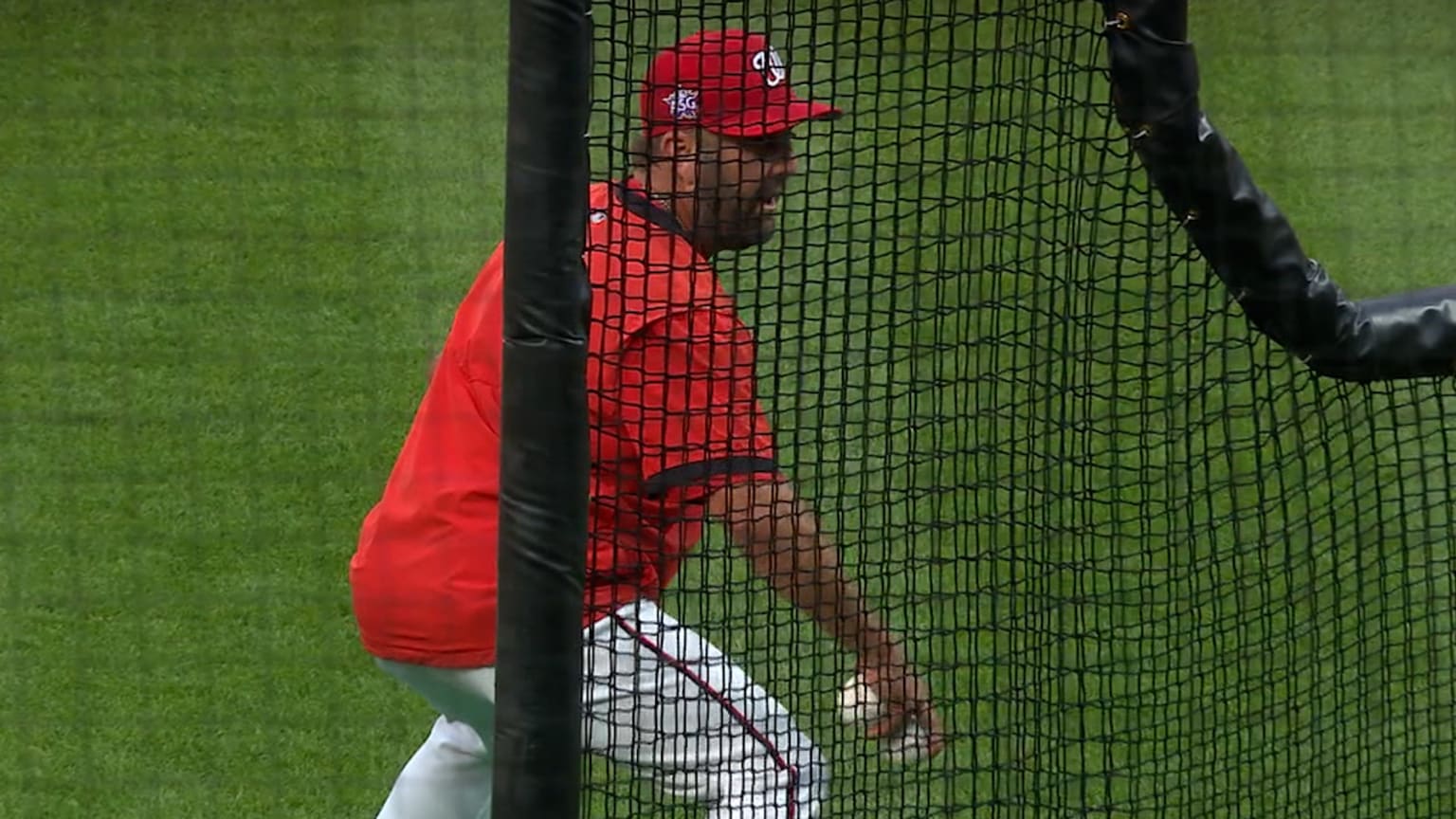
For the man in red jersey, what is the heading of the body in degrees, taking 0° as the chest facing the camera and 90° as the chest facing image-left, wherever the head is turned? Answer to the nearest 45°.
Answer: approximately 270°

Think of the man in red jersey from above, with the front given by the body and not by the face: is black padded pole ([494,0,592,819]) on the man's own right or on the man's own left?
on the man's own right

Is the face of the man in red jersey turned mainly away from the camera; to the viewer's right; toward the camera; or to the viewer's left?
to the viewer's right
